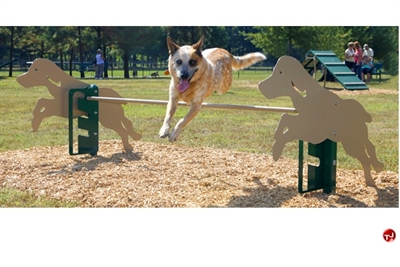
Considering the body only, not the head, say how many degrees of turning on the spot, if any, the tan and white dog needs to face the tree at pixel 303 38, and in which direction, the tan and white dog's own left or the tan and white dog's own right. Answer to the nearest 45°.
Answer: approximately 135° to the tan and white dog's own right

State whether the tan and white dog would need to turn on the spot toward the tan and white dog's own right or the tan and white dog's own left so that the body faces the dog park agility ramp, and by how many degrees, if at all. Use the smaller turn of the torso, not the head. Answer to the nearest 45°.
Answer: approximately 135° to the tan and white dog's own left

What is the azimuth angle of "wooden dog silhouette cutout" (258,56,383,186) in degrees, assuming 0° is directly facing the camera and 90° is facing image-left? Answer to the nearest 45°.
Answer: approximately 90°

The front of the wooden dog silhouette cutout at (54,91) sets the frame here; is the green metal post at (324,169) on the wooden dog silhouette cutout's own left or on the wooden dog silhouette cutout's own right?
on the wooden dog silhouette cutout's own left

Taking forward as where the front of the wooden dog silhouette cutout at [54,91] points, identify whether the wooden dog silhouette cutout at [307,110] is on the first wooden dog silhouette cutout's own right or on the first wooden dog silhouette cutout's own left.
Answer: on the first wooden dog silhouette cutout's own left

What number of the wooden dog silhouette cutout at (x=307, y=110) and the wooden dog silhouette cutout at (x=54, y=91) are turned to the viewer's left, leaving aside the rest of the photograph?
2

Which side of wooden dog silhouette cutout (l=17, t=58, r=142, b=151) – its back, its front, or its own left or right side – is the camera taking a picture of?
left

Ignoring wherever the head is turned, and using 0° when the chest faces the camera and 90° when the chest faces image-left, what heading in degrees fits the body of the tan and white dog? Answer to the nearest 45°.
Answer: approximately 45°

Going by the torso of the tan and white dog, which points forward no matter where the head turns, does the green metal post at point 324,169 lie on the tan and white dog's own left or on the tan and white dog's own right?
on the tan and white dog's own left

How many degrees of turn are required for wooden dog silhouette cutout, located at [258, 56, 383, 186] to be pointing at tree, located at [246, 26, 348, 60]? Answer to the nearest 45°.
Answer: approximately 90° to its right
